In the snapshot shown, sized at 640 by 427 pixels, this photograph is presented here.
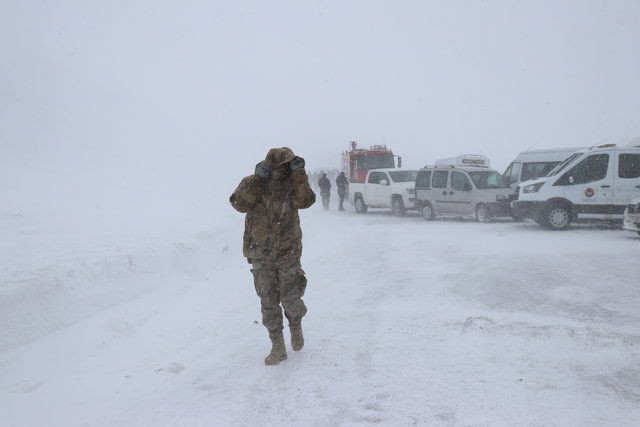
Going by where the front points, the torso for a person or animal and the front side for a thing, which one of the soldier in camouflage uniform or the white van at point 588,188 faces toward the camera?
the soldier in camouflage uniform

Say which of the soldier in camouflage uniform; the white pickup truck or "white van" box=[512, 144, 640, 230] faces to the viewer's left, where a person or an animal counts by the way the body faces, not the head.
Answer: the white van

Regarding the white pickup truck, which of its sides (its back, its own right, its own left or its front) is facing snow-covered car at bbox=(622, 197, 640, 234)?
front

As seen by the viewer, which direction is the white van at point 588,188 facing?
to the viewer's left

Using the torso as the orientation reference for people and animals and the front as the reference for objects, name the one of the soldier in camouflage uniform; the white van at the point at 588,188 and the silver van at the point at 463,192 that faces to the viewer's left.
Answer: the white van at the point at 588,188

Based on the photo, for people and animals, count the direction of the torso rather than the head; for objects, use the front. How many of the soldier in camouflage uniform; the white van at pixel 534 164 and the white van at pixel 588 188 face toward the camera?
1

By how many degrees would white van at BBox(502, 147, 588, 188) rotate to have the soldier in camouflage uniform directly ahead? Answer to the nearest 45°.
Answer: approximately 90° to its left

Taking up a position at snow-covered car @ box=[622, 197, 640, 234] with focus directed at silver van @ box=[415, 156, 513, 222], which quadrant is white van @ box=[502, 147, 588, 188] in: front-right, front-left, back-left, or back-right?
front-right

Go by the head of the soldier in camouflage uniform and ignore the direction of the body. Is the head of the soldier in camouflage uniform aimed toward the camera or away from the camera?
toward the camera

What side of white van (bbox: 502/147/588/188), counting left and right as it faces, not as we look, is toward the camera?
left

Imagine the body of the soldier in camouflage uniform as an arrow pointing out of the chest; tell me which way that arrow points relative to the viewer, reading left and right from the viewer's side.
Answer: facing the viewer

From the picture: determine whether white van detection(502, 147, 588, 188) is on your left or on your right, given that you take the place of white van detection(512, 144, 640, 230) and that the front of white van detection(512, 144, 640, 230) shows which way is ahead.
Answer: on your right
